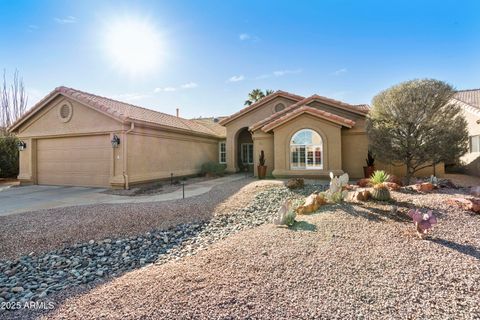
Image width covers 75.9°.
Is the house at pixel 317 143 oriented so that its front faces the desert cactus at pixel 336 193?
yes

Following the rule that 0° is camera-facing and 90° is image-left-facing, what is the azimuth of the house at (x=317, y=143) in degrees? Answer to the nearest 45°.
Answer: approximately 0°

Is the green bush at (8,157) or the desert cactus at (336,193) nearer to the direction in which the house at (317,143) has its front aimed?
the desert cactus

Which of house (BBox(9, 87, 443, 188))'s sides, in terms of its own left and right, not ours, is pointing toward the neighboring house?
left

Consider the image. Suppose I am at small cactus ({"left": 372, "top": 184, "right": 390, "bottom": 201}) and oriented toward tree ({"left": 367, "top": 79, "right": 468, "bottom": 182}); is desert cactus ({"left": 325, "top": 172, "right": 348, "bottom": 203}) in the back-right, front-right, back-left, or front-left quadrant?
back-left

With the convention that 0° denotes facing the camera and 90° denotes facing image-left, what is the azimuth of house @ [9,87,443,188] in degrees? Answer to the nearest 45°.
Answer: approximately 0°

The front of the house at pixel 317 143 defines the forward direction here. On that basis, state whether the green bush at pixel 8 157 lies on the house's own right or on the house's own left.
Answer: on the house's own right
